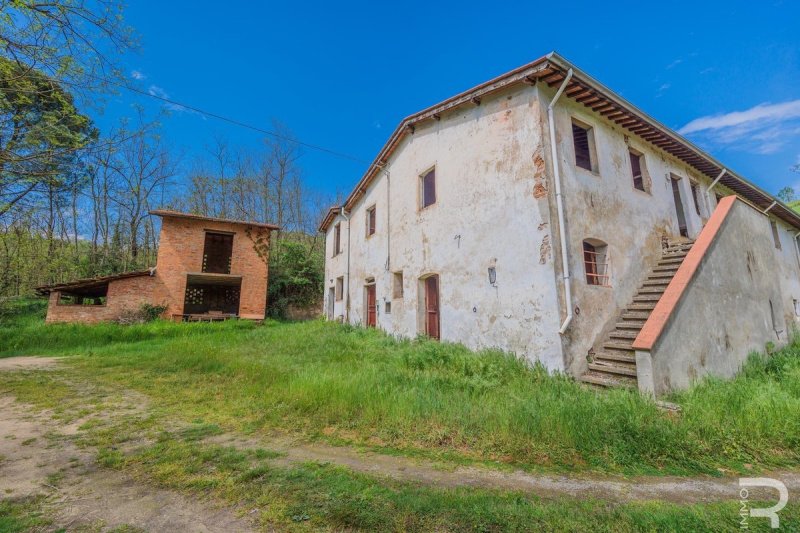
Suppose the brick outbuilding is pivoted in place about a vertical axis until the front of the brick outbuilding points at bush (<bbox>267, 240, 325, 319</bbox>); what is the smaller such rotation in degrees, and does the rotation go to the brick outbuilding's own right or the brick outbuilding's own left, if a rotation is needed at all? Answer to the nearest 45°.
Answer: approximately 90° to the brick outbuilding's own left

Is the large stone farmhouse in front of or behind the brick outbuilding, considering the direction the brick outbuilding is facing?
in front

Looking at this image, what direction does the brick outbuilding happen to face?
toward the camera

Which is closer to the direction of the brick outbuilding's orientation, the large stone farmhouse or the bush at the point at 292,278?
the large stone farmhouse
